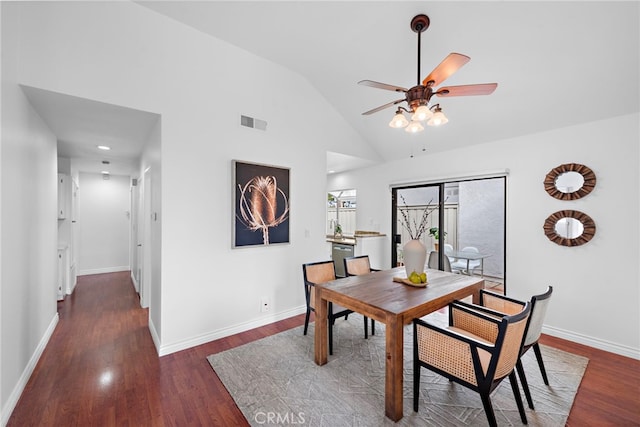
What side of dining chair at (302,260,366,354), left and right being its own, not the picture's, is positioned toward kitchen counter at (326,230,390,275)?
left

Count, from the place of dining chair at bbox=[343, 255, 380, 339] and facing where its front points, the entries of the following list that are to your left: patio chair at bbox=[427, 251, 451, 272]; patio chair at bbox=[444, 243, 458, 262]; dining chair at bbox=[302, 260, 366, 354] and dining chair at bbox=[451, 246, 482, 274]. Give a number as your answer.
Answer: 3

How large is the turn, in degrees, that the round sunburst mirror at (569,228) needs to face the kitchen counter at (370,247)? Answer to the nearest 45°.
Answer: approximately 90° to its right

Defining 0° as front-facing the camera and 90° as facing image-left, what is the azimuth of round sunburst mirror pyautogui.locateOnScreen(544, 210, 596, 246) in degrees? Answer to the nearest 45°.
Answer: approximately 0°

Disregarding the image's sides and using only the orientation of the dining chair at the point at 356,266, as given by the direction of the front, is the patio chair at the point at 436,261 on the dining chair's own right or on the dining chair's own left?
on the dining chair's own left

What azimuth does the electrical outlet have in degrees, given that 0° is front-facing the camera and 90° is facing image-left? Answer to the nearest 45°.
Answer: approximately 0°

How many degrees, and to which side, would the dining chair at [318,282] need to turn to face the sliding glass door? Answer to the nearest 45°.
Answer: approximately 90° to its left

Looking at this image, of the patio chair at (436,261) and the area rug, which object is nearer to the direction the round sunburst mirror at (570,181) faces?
the area rug

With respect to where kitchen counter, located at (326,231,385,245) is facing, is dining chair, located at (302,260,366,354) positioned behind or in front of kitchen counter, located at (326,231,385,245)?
in front

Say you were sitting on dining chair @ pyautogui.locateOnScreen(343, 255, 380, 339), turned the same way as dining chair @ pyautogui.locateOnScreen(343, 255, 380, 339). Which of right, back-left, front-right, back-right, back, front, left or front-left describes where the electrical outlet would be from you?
back-right

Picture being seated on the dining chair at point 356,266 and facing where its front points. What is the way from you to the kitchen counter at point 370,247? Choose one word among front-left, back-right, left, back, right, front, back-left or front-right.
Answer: back-left
